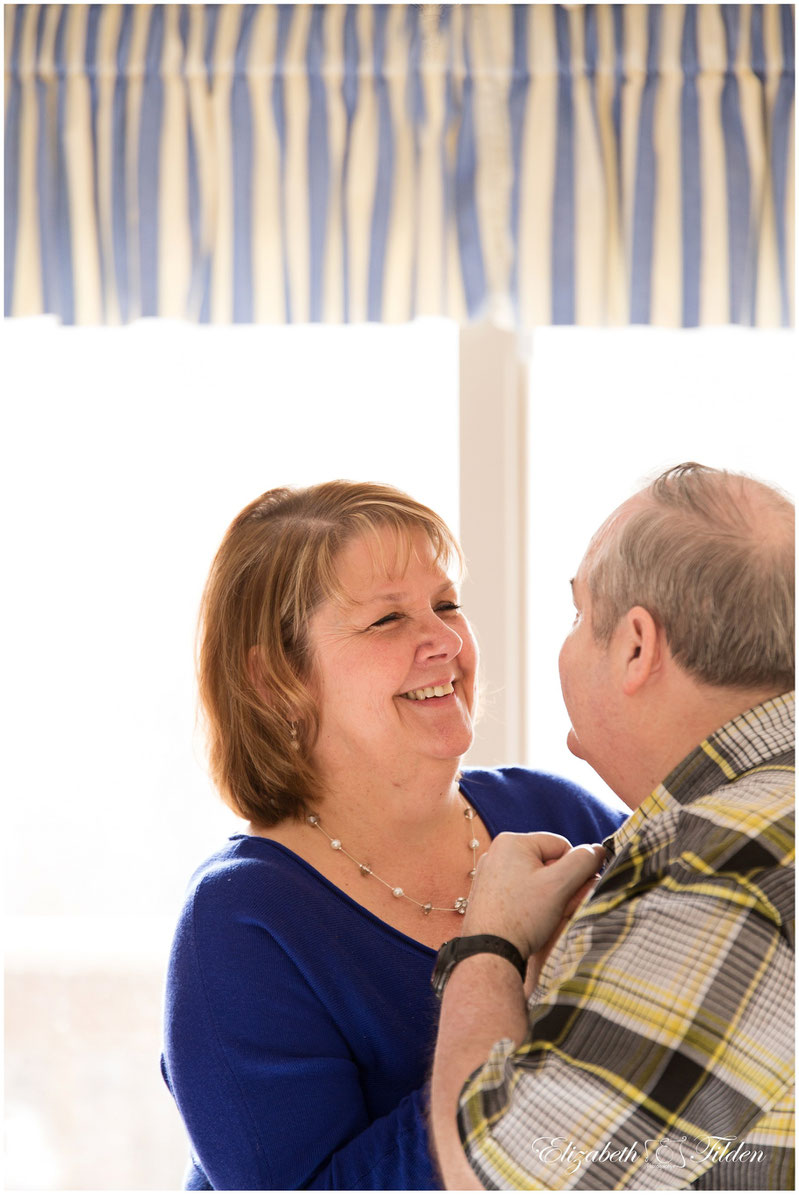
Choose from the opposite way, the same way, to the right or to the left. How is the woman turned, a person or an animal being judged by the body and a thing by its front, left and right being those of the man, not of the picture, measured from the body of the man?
the opposite way

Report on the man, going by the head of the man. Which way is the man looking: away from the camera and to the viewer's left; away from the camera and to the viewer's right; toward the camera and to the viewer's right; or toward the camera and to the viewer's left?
away from the camera and to the viewer's left

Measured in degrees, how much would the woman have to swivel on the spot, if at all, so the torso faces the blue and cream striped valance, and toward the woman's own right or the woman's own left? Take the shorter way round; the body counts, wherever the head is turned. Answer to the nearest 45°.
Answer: approximately 135° to the woman's own left

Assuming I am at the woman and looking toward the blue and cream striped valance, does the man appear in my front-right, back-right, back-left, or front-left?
back-right

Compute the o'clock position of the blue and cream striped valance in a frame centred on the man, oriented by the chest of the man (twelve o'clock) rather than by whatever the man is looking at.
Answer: The blue and cream striped valance is roughly at 1 o'clock from the man.

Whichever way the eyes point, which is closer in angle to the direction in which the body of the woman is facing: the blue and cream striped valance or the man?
the man

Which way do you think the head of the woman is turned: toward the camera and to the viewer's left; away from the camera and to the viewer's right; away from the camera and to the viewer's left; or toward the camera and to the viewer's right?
toward the camera and to the viewer's right

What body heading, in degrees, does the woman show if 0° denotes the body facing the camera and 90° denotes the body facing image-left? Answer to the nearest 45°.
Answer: approximately 315°

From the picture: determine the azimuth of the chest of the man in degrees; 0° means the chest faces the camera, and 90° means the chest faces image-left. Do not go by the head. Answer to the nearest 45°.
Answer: approximately 135°
